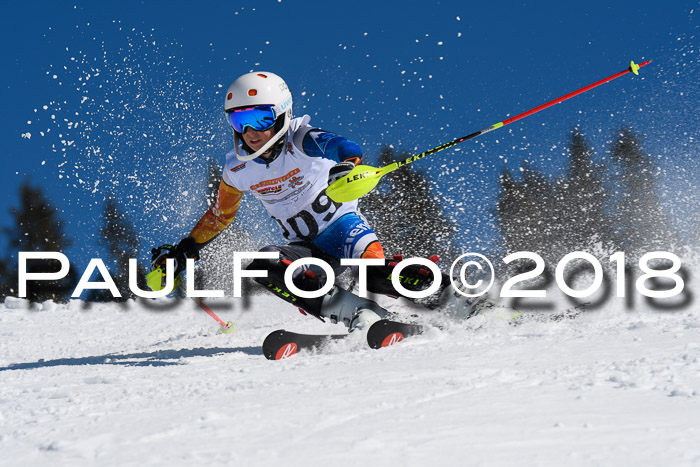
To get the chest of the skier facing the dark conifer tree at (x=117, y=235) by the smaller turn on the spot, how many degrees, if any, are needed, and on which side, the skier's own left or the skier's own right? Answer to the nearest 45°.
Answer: approximately 135° to the skier's own right

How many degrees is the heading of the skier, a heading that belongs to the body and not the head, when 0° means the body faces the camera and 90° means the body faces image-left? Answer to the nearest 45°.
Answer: approximately 45°

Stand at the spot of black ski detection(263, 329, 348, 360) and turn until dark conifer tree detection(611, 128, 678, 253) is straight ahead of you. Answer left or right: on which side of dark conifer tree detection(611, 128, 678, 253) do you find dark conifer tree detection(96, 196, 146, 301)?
left

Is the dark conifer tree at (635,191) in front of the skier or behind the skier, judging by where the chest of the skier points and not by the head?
behind
